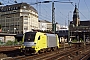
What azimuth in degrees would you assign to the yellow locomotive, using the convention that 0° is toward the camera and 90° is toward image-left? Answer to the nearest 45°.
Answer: approximately 45°
